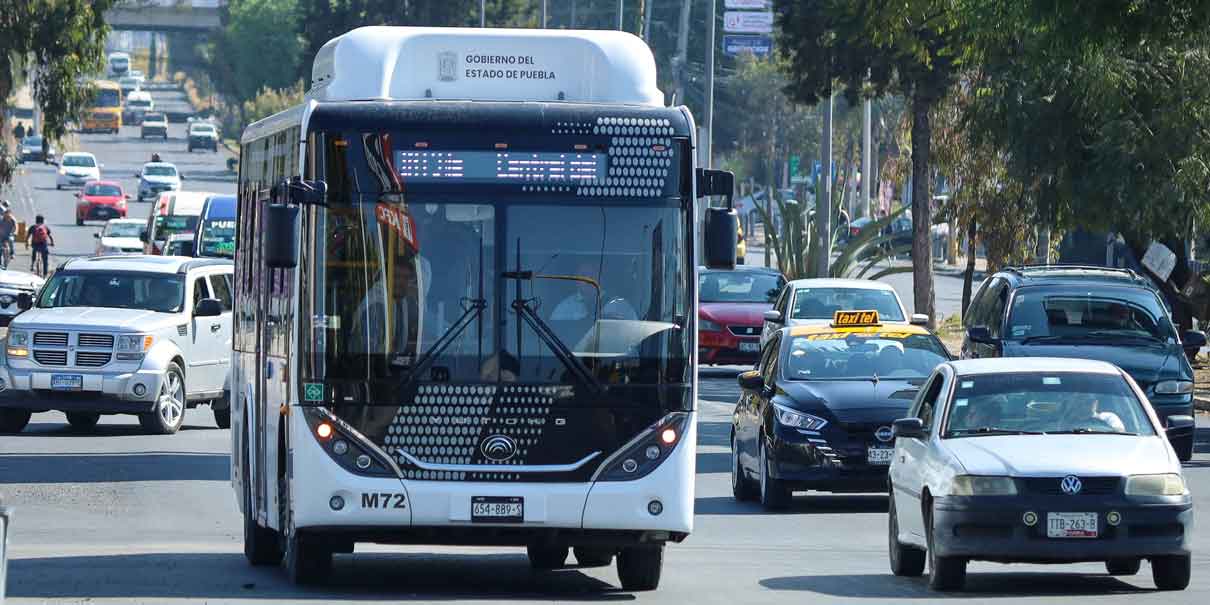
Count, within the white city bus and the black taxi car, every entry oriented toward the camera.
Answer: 2

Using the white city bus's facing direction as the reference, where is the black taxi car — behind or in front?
behind

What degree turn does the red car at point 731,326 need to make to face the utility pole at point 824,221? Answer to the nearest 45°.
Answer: approximately 180°

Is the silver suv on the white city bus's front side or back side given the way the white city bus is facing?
on the back side

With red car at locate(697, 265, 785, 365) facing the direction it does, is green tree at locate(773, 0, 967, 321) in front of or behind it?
behind

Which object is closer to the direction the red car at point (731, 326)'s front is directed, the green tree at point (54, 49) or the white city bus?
the white city bus

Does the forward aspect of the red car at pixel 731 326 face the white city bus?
yes

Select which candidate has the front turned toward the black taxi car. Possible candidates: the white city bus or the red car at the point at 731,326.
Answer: the red car

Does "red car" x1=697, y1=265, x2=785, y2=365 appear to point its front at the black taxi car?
yes

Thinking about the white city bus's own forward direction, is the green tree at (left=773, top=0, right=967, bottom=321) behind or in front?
behind

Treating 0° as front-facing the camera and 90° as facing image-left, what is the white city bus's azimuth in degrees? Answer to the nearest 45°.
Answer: approximately 0°

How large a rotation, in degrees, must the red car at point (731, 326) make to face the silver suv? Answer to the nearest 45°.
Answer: approximately 45° to its right
